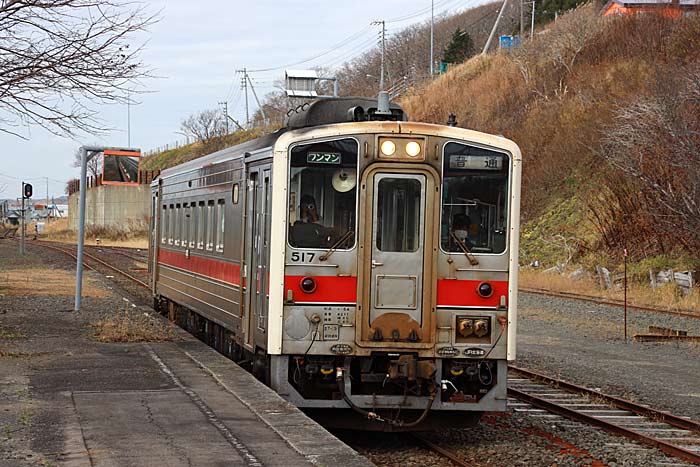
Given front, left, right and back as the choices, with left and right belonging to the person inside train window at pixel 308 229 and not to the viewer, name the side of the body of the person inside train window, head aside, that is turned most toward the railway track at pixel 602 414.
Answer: left

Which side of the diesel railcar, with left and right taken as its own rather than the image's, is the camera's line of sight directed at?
front

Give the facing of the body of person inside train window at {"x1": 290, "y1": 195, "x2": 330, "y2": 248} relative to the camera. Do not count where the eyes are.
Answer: toward the camera
